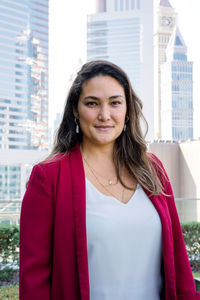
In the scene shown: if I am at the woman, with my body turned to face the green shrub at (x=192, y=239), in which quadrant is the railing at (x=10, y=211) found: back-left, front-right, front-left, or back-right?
front-left

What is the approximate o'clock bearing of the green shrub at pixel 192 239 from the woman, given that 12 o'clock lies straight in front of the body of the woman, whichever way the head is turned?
The green shrub is roughly at 8 o'clock from the woman.

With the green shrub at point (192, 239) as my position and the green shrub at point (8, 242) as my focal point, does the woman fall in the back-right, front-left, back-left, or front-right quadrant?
front-left

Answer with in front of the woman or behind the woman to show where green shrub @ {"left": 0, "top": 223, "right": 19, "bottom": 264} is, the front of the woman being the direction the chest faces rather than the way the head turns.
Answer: behind

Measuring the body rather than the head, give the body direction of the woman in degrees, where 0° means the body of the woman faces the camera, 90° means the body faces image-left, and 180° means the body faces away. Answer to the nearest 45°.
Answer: approximately 315°

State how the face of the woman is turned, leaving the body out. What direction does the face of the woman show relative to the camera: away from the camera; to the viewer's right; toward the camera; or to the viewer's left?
toward the camera
